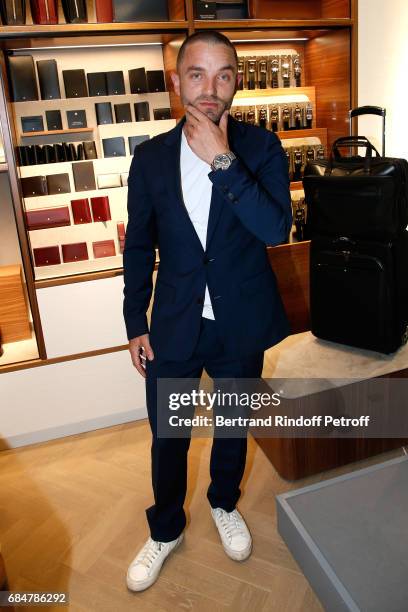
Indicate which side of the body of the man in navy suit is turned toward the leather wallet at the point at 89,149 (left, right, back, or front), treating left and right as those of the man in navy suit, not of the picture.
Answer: back

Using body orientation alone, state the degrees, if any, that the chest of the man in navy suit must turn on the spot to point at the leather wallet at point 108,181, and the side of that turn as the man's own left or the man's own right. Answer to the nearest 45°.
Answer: approximately 180°

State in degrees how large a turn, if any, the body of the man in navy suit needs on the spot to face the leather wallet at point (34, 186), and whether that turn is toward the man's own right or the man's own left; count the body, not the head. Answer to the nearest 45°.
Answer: approximately 135° to the man's own right

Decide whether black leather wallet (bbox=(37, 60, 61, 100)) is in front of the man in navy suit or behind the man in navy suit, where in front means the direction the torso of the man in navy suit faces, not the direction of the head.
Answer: behind

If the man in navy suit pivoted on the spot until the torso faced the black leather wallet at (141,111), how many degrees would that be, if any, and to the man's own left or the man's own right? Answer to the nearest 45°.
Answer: approximately 180°

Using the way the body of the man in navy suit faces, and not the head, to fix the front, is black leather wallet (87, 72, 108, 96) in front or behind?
behind

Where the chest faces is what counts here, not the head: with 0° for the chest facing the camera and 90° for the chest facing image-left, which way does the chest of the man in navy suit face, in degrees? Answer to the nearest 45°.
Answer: approximately 0°

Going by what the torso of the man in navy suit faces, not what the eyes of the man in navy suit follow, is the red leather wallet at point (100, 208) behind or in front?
behind

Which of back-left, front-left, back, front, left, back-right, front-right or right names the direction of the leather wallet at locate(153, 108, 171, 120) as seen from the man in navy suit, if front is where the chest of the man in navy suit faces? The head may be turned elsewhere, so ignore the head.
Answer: back

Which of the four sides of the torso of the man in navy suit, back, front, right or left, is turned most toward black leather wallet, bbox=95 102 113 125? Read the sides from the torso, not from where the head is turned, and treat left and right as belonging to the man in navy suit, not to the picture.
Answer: back

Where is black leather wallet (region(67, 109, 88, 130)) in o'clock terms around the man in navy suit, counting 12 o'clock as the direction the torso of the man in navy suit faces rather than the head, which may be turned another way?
The black leather wallet is roughly at 5 o'clock from the man in navy suit.
